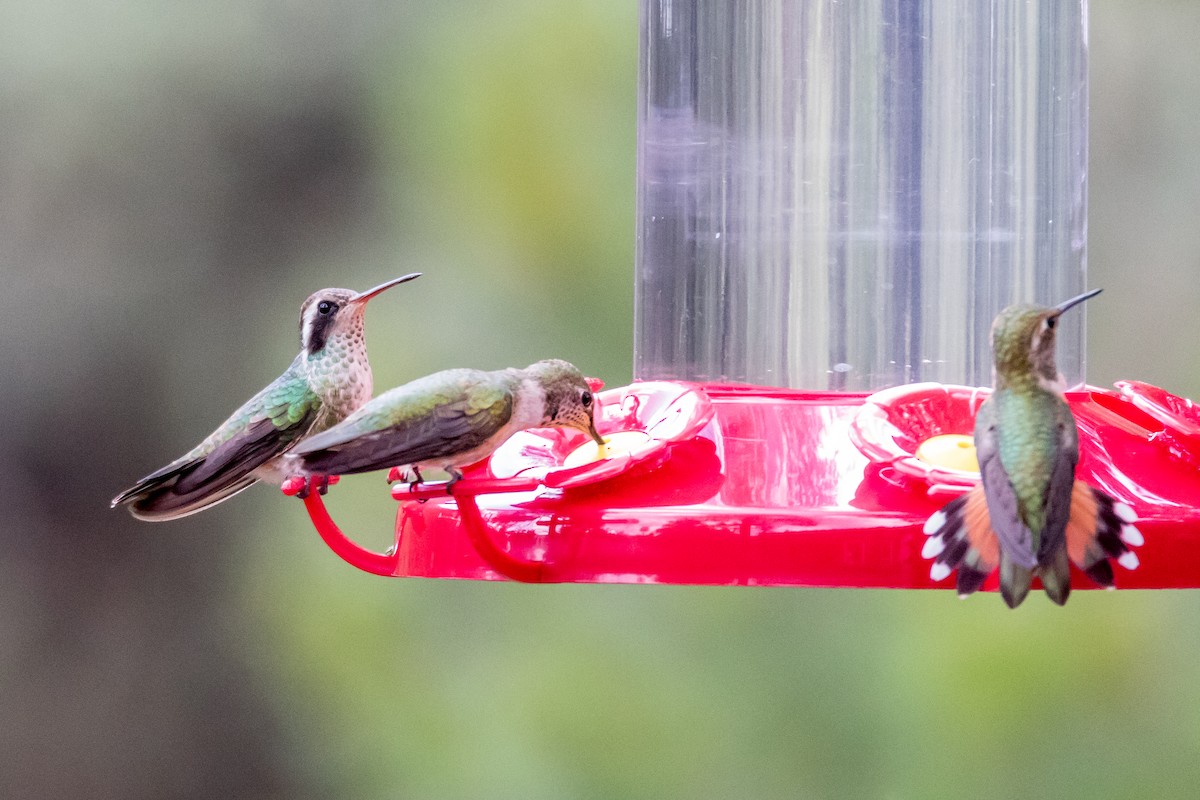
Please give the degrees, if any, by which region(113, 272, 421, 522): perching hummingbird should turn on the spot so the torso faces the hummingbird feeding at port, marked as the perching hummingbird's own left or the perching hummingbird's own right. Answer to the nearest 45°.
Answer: approximately 45° to the perching hummingbird's own right

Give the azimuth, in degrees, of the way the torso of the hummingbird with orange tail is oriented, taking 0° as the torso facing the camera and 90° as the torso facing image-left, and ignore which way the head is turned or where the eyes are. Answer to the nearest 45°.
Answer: approximately 180°

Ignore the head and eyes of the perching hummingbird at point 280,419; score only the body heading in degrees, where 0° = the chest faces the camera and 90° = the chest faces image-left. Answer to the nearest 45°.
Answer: approximately 270°

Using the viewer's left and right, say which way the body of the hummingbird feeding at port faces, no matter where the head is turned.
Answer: facing to the right of the viewer

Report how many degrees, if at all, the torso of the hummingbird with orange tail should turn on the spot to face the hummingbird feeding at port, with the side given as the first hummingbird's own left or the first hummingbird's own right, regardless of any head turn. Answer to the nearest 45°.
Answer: approximately 90° to the first hummingbird's own left
